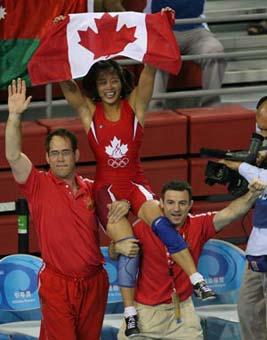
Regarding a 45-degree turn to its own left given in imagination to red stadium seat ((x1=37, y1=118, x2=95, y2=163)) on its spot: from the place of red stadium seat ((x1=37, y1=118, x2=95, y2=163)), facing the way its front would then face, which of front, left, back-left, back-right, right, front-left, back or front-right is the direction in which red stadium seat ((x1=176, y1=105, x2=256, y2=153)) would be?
front-left

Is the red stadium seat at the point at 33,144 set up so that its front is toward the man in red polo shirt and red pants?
yes

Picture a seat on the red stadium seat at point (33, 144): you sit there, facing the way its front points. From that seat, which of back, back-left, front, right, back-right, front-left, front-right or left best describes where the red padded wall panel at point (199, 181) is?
left

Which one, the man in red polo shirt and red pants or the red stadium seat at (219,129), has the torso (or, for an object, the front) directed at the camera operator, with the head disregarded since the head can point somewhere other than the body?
the red stadium seat

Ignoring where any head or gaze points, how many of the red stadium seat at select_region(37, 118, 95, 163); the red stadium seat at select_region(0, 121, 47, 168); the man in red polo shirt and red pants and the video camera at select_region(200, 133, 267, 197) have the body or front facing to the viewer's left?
1

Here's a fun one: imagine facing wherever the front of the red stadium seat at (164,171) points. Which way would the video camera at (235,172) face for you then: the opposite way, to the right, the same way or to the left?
to the right

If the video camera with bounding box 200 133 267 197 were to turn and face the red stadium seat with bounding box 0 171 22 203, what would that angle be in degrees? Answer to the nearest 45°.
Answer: approximately 45° to its right

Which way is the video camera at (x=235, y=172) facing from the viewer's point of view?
to the viewer's left

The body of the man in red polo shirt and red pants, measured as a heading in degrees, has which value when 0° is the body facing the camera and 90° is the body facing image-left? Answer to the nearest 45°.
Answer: approximately 0°

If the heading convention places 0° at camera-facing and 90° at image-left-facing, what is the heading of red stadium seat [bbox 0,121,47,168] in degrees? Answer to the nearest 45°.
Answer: approximately 0°
